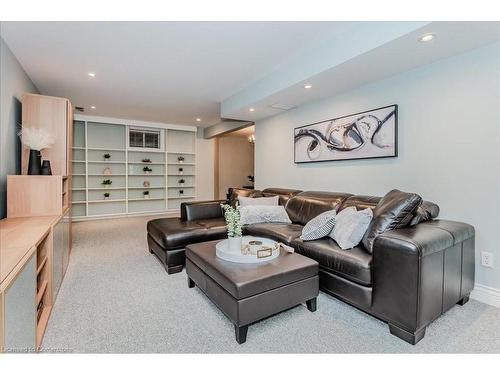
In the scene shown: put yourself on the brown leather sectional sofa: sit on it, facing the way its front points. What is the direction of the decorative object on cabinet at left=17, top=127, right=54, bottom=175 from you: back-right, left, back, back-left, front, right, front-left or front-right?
front-right

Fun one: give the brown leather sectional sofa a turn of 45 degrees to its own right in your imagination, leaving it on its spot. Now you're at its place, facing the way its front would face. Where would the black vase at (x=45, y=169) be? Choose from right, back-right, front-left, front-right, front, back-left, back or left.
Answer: front

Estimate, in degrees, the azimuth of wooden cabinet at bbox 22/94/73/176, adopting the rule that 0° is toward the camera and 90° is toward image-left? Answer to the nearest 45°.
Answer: approximately 270°

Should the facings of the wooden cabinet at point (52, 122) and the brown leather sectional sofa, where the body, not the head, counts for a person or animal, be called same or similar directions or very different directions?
very different directions

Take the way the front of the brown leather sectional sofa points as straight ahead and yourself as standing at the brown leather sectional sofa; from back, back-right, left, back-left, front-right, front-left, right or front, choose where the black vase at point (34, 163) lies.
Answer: front-right

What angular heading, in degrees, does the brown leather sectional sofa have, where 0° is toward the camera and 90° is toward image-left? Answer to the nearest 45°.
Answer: approximately 45°

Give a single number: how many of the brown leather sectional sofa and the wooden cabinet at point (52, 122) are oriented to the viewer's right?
1

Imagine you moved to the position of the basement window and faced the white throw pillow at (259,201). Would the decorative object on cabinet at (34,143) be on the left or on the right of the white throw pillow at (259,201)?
right

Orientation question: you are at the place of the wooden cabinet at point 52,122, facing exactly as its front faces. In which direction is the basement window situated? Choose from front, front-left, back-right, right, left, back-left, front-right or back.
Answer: front-left

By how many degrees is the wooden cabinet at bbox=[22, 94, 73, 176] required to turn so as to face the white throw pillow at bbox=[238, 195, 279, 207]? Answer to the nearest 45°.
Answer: approximately 45° to its right

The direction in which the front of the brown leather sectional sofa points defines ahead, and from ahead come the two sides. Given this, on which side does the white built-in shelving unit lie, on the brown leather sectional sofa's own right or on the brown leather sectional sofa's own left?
on the brown leather sectional sofa's own right
